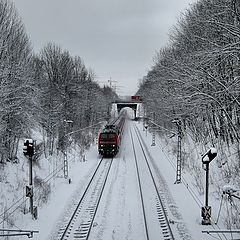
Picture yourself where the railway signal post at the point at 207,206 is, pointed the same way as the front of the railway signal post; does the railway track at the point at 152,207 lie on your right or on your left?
on your right

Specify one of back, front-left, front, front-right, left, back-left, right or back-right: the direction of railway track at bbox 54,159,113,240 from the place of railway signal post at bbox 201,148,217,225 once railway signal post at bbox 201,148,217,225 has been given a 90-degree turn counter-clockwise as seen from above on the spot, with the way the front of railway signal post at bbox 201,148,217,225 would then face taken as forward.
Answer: back

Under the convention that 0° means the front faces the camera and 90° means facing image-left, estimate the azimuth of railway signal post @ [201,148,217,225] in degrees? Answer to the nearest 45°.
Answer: approximately 0°
